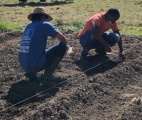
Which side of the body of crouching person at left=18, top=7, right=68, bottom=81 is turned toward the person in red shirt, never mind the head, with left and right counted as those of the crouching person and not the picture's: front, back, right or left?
front

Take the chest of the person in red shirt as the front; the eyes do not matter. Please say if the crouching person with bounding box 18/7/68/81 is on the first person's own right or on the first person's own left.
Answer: on the first person's own right

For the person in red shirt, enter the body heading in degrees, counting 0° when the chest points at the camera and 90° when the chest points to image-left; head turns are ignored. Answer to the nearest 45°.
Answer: approximately 315°

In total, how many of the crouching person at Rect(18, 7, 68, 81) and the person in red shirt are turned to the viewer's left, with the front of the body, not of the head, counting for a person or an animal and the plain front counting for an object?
0

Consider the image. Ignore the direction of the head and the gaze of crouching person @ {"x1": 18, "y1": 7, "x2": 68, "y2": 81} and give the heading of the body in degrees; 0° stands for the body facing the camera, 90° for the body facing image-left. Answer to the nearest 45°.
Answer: approximately 225°

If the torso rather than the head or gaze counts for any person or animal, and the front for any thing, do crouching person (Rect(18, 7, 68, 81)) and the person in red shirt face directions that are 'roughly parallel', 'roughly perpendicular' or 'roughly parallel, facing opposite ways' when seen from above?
roughly perpendicular
